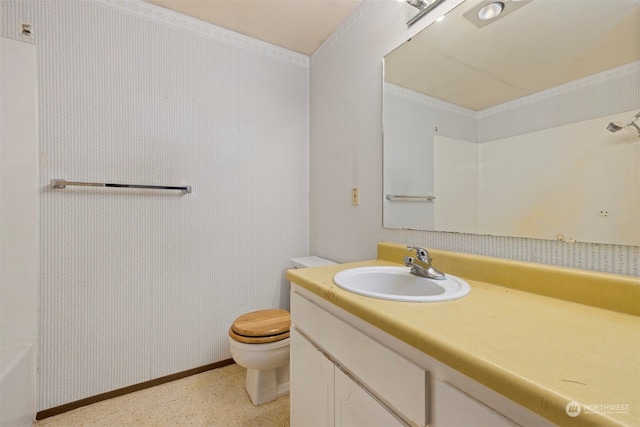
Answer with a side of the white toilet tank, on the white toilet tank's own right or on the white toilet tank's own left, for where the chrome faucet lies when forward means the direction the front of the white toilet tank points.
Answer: on the white toilet tank's own left

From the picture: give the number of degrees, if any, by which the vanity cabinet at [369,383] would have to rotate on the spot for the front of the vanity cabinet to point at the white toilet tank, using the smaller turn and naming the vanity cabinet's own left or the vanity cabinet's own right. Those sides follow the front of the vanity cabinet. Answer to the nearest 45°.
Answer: approximately 90° to the vanity cabinet's own right

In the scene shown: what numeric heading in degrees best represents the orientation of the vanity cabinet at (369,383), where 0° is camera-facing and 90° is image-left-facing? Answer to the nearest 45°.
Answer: approximately 45°

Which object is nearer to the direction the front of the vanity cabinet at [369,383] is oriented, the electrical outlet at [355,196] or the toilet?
the toilet

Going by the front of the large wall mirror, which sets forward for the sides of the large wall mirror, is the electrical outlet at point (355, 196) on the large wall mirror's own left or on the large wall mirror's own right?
on the large wall mirror's own right

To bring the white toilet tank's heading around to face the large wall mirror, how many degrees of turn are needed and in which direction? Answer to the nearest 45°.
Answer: approximately 90° to its left

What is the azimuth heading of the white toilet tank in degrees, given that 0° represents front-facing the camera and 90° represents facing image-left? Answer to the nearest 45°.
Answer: approximately 45°

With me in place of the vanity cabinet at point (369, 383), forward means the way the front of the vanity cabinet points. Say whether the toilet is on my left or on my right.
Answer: on my right
